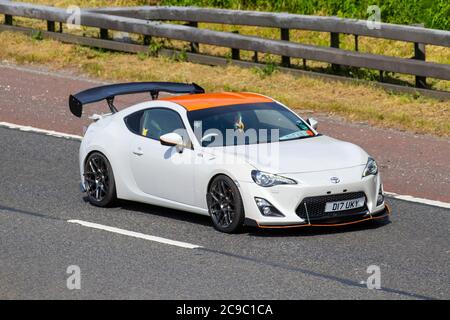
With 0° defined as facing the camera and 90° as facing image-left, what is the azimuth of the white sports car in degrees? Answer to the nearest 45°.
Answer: approximately 315°

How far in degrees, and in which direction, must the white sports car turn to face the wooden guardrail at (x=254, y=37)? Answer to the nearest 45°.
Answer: approximately 135° to its left
